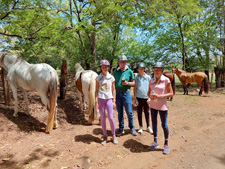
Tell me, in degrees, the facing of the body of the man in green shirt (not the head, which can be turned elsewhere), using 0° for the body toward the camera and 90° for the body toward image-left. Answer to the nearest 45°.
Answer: approximately 0°

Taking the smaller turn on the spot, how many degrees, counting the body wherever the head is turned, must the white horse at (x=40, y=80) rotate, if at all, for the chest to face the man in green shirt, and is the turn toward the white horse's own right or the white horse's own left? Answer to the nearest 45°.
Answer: approximately 180°

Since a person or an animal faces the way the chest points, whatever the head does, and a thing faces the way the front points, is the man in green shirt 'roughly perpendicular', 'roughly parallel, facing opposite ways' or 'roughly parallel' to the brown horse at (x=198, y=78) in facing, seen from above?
roughly perpendicular

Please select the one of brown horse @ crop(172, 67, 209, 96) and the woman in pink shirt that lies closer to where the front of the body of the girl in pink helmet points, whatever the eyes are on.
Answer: the woman in pink shirt

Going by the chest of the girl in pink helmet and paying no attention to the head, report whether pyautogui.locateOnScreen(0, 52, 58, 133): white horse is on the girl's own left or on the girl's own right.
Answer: on the girl's own right
